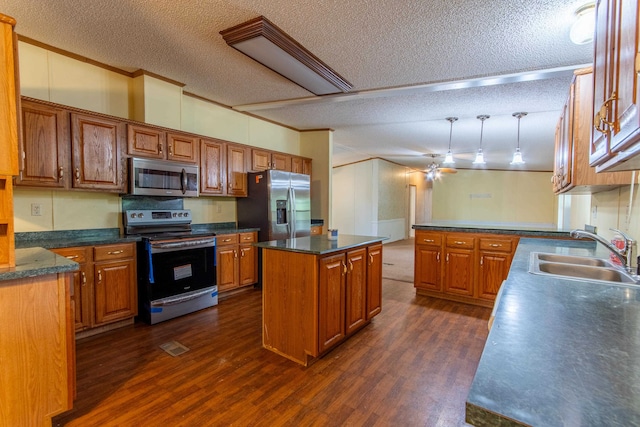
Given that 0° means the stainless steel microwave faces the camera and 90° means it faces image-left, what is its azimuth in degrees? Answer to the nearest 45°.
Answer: approximately 315°

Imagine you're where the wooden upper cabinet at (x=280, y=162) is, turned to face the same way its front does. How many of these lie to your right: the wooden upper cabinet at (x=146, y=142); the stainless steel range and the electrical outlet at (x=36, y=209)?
3

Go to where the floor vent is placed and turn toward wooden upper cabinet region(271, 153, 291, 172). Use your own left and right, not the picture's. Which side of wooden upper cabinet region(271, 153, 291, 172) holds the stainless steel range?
left

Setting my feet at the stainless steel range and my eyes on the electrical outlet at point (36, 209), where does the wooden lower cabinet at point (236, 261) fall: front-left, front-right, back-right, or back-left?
back-right

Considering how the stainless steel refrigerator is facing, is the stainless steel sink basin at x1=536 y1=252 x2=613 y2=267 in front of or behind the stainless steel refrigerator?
in front

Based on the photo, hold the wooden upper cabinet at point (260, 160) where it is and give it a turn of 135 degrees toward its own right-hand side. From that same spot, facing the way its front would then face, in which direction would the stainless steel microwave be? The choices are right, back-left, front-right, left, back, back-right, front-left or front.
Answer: front-left

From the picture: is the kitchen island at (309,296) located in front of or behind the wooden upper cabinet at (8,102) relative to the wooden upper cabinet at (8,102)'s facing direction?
in front

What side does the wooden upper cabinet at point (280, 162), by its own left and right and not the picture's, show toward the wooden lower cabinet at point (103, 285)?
right

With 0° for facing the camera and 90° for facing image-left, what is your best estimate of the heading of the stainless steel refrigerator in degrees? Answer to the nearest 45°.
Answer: approximately 315°

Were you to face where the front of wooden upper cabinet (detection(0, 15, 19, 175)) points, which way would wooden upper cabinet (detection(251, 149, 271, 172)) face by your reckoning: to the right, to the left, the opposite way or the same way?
to the right

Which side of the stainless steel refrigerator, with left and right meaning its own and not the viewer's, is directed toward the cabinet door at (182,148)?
right
